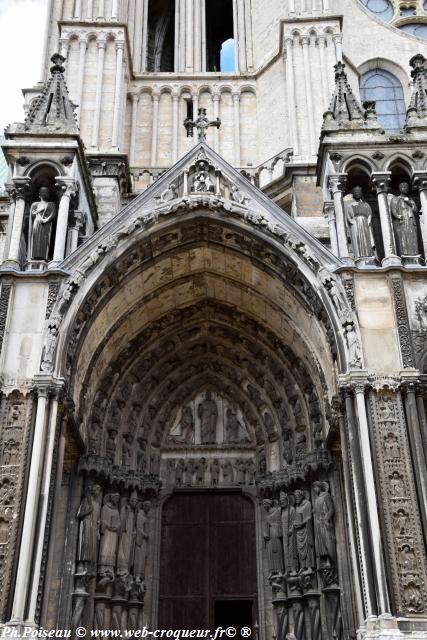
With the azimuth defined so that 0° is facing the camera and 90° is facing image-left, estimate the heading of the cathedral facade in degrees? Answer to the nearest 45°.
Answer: approximately 0°
